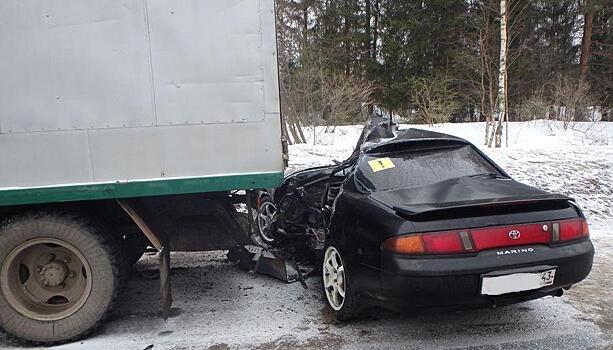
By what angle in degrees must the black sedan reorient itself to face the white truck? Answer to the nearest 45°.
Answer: approximately 45° to its left

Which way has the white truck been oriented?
to the viewer's left

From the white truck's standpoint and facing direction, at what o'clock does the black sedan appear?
The black sedan is roughly at 7 o'clock from the white truck.

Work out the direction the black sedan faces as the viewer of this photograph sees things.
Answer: facing away from the viewer and to the left of the viewer

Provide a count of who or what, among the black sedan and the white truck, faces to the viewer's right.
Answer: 0
